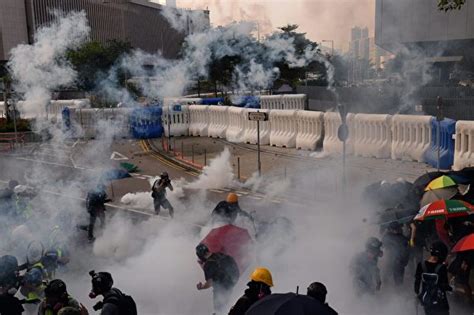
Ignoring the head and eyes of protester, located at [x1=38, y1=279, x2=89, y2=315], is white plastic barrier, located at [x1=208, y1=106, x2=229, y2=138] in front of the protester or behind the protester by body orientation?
in front

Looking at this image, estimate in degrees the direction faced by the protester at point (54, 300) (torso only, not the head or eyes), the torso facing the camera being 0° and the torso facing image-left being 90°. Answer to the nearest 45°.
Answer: approximately 180°

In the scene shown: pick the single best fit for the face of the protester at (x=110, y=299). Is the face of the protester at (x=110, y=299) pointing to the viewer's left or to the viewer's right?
to the viewer's left

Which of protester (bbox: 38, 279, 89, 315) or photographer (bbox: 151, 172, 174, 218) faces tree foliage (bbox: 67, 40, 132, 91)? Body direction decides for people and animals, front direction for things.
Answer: protester (bbox: 38, 279, 89, 315)

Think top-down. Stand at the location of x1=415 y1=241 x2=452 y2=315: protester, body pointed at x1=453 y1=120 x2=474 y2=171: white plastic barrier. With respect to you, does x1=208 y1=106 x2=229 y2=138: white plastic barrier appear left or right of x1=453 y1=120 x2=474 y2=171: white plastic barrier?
left
